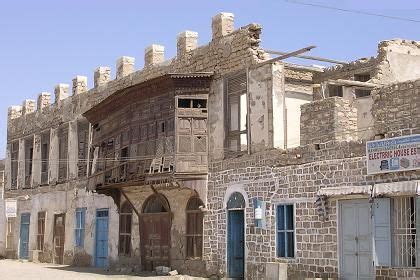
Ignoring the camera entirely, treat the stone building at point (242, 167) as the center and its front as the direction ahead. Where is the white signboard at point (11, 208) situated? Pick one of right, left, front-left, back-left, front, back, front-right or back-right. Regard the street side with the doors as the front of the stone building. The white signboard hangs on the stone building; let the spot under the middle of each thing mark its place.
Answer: right

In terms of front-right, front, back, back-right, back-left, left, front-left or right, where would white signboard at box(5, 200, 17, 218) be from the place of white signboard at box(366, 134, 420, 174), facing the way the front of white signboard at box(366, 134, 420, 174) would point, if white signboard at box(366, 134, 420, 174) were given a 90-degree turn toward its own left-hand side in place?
back

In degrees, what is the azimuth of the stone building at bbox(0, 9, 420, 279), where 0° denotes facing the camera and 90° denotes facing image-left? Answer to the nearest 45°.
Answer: approximately 45°

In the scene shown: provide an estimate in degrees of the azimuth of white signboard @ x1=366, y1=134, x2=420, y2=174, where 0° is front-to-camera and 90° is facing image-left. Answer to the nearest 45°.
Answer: approximately 45°
